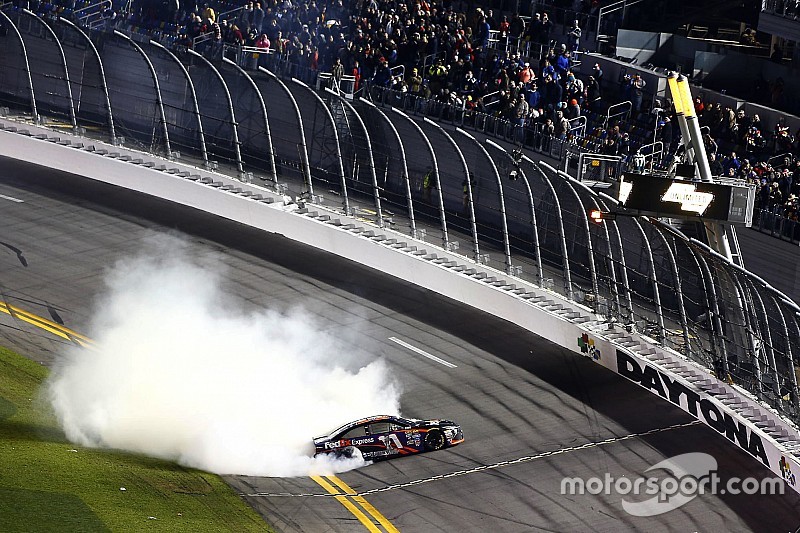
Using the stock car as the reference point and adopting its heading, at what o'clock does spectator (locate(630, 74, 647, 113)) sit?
The spectator is roughly at 10 o'clock from the stock car.

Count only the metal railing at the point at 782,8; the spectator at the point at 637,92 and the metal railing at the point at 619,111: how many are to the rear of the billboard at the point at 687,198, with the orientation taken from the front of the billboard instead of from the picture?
3

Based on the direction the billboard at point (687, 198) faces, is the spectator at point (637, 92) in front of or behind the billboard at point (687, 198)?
behind

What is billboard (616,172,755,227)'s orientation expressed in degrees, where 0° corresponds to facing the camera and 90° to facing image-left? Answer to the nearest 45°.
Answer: approximately 0°

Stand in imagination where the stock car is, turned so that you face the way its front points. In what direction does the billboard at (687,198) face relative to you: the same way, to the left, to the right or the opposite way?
to the right

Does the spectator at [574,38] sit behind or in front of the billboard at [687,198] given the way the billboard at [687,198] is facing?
behind

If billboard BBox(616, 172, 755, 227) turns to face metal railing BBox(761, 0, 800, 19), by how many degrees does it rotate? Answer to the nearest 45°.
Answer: approximately 180°

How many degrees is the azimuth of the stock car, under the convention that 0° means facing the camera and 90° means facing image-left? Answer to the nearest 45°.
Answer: approximately 270°

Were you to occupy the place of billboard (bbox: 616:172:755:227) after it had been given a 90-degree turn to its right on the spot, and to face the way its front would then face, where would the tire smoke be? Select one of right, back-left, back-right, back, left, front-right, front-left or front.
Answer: front

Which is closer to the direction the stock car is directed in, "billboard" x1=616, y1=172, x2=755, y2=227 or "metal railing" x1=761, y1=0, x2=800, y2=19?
the billboard

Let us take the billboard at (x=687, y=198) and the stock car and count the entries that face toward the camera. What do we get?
1

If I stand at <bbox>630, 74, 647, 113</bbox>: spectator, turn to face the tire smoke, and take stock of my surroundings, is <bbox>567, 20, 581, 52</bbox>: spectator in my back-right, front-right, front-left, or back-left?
back-right

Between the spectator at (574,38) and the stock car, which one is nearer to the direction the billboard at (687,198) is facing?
the stock car

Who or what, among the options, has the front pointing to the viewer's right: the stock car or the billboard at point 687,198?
the stock car
